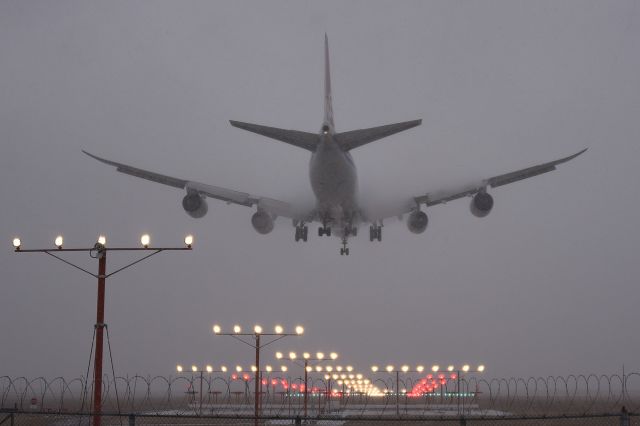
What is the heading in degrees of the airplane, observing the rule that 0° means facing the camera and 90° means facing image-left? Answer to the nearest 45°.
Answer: approximately 180°
